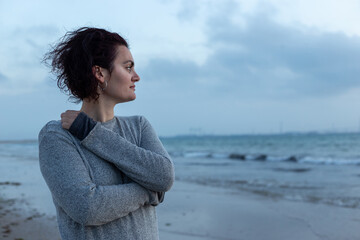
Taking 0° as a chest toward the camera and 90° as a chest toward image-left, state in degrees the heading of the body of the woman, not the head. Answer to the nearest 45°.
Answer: approximately 315°

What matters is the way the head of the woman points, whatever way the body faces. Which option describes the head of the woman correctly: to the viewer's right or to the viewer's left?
to the viewer's right
